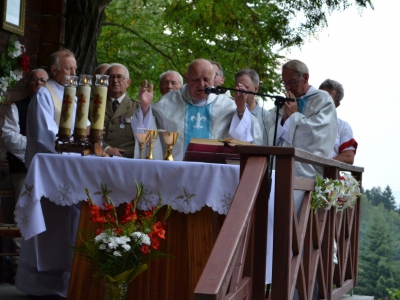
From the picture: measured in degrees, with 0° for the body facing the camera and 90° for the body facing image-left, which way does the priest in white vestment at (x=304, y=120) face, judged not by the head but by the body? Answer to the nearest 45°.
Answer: approximately 45°

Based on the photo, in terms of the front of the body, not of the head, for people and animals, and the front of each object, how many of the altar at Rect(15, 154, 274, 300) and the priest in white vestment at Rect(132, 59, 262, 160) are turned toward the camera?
2

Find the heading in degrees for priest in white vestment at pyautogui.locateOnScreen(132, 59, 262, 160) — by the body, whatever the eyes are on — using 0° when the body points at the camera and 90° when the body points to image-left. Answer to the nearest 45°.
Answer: approximately 0°

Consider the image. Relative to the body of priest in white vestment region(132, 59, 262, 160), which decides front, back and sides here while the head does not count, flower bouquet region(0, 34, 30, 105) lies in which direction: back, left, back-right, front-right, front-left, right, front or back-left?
back-right

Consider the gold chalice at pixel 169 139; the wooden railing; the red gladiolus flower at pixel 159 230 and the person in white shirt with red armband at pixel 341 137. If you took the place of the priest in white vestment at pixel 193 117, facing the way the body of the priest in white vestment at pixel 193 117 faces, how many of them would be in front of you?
3
